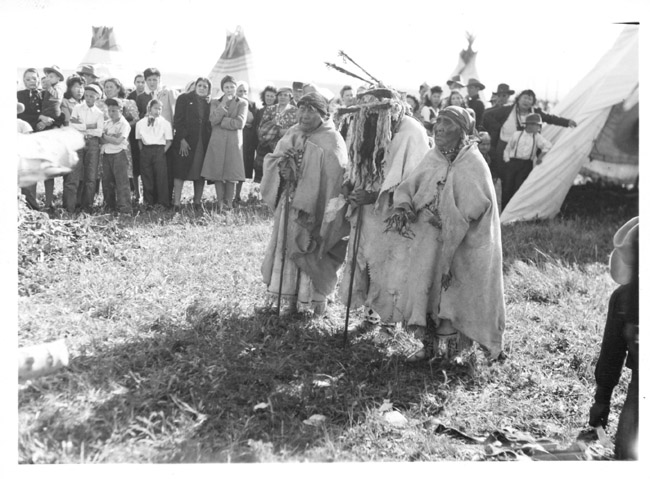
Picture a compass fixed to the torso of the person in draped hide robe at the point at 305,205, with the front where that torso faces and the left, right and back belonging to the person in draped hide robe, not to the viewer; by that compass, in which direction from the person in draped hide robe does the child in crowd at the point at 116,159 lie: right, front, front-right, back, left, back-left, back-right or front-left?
right

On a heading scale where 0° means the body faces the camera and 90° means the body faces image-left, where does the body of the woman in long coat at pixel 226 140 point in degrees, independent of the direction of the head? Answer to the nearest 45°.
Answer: approximately 0°

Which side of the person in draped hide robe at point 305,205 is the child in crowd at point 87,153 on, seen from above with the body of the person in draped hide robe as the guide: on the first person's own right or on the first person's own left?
on the first person's own right

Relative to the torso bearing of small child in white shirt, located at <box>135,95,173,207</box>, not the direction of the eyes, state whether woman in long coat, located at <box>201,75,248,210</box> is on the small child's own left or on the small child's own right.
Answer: on the small child's own left

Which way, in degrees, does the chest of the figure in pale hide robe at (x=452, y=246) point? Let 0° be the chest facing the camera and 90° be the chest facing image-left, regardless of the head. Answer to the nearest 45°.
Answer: approximately 45°

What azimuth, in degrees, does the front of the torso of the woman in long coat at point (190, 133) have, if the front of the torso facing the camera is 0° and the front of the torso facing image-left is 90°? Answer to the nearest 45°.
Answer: approximately 315°

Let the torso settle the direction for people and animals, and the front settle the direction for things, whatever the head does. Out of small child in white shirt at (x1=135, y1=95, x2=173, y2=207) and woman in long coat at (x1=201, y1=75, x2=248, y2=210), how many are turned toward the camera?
2

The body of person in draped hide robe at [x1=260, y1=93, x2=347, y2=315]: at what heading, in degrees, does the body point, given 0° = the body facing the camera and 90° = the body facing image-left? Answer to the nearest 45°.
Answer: approximately 45°

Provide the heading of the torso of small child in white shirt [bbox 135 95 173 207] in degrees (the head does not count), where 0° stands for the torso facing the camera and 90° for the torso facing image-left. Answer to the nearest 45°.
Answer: approximately 0°
